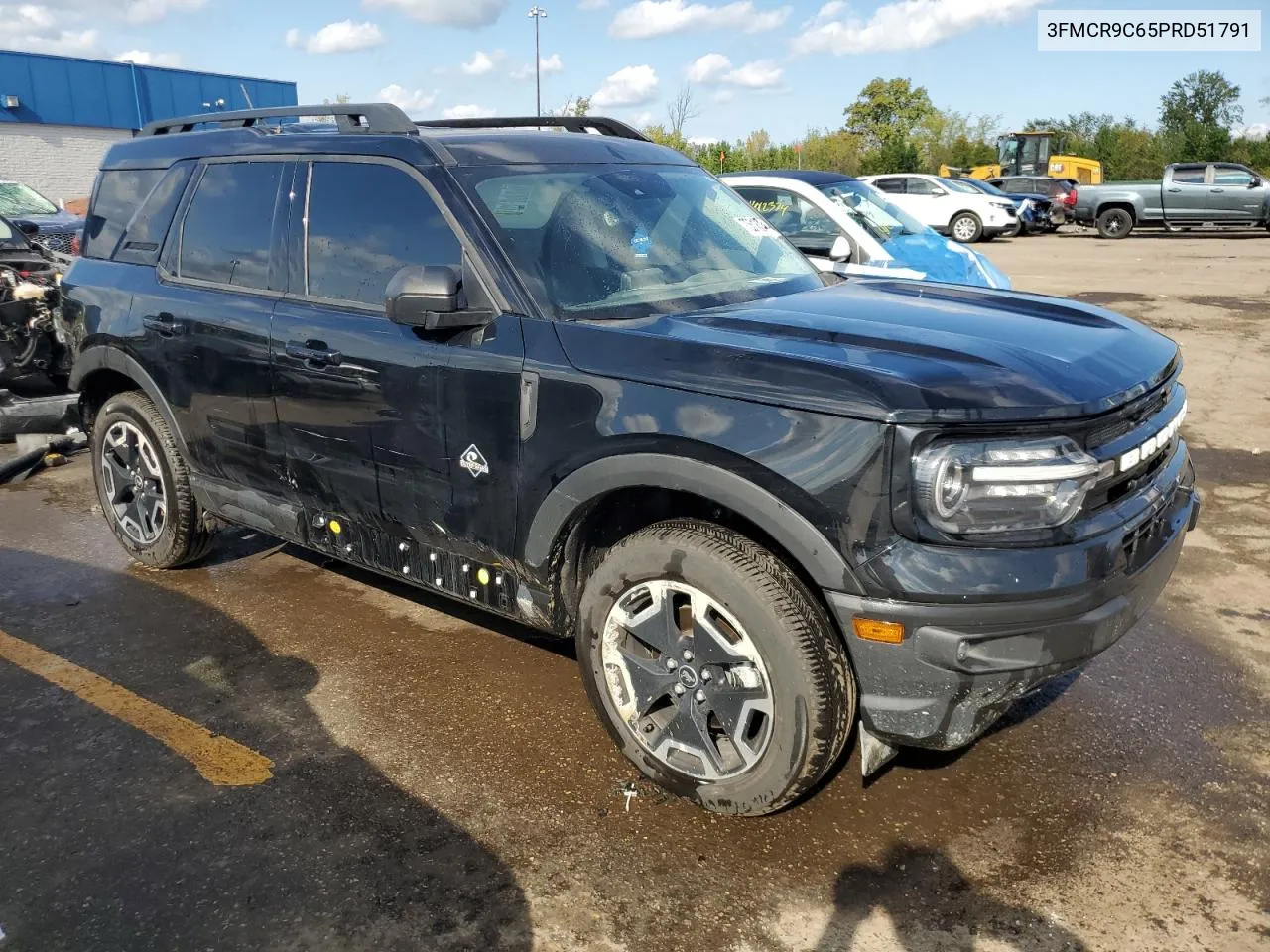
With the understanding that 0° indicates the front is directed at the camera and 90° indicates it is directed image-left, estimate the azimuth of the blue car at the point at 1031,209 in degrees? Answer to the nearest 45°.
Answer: approximately 315°

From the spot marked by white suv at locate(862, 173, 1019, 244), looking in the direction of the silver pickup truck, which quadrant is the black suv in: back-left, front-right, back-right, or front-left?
back-right

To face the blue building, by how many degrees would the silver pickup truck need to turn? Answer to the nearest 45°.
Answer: approximately 180°

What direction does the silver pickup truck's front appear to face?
to the viewer's right

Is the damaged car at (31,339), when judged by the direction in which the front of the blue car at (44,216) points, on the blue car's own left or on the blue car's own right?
on the blue car's own right

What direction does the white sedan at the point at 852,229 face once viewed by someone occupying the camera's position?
facing the viewer and to the right of the viewer

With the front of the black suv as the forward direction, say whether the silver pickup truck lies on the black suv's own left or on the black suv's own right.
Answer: on the black suv's own left

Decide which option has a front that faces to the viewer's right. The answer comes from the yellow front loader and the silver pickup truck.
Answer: the silver pickup truck

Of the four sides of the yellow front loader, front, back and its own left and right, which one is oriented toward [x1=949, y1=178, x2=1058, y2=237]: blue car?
left

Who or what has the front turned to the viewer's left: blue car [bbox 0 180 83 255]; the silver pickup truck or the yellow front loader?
the yellow front loader

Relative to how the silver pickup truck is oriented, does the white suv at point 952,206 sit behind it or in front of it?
behind
